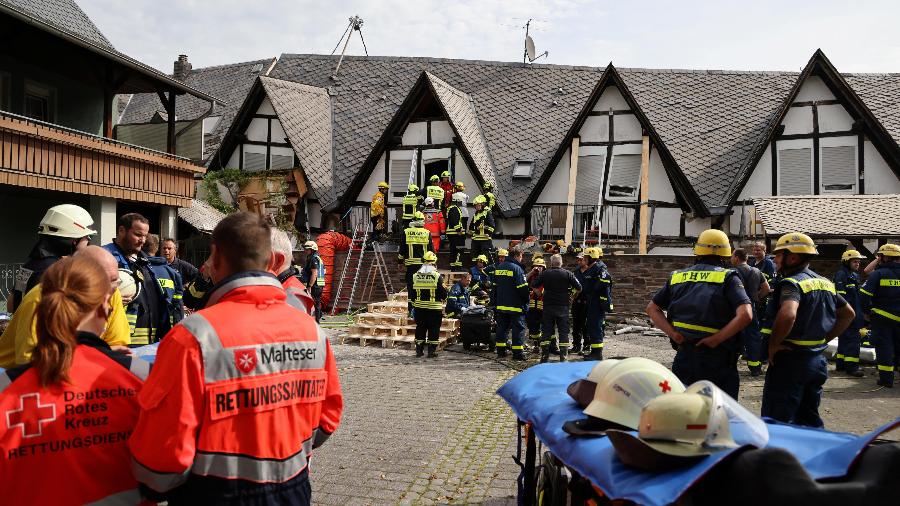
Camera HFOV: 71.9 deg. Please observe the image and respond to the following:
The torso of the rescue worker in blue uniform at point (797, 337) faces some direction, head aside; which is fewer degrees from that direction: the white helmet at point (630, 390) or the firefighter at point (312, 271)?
the firefighter

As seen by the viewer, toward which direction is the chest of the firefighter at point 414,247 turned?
away from the camera

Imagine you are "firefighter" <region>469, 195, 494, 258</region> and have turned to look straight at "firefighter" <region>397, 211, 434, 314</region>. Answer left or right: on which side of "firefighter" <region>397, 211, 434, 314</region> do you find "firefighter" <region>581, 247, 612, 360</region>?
left

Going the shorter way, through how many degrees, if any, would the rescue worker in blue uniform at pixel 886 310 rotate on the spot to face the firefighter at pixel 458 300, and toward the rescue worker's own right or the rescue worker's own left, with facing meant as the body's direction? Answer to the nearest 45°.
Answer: approximately 45° to the rescue worker's own left

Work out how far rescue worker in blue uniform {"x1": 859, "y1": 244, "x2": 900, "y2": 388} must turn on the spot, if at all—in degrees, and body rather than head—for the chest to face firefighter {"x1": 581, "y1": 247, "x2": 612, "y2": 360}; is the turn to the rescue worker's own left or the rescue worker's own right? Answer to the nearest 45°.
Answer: approximately 45° to the rescue worker's own left

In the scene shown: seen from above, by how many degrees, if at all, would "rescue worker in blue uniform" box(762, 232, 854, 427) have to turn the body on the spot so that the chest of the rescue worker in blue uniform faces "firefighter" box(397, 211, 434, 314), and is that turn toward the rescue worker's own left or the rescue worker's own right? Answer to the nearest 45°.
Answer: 0° — they already face them

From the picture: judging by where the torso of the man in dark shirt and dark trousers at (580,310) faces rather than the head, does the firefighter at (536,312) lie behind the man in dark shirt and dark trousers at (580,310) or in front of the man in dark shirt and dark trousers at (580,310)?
in front

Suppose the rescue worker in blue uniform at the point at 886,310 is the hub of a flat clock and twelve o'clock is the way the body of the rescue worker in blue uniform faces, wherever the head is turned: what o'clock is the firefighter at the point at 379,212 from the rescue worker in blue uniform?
The firefighter is roughly at 11 o'clock from the rescue worker in blue uniform.

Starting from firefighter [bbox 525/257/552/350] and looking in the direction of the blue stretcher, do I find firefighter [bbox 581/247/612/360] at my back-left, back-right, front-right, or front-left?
front-left

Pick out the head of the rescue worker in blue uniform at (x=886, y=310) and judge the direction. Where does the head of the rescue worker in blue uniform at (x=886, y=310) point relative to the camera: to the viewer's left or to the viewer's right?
to the viewer's left
